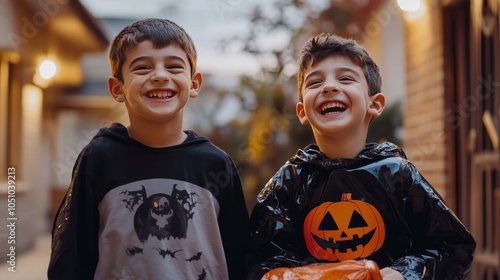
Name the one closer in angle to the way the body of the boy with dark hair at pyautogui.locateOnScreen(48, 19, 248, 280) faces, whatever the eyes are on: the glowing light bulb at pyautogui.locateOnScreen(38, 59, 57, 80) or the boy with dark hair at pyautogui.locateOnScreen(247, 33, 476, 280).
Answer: the boy with dark hair

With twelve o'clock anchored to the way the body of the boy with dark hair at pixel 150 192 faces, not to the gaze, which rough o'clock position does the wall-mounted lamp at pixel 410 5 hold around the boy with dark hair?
The wall-mounted lamp is roughly at 7 o'clock from the boy with dark hair.

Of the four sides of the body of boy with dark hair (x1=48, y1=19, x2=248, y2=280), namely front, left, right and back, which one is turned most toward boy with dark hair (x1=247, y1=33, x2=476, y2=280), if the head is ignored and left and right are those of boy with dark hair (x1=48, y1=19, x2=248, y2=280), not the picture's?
left

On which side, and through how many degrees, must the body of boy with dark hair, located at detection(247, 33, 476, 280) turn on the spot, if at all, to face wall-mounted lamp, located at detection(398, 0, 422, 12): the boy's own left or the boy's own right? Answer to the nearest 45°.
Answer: approximately 180°

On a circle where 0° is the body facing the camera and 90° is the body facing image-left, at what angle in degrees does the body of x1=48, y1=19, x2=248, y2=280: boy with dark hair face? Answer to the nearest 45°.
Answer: approximately 0°

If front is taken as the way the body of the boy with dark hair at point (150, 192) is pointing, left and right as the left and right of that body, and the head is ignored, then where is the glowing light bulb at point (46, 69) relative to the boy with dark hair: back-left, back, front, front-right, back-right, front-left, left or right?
back

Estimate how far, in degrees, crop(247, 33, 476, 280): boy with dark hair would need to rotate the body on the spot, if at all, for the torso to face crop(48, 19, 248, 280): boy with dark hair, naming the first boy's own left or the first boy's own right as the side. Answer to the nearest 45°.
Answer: approximately 90° to the first boy's own right

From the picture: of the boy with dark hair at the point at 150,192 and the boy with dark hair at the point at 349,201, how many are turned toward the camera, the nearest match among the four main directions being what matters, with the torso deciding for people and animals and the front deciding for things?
2

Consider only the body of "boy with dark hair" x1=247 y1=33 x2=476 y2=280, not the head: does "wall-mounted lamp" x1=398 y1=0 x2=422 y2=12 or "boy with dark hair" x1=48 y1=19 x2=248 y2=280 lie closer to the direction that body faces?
the boy with dark hair
